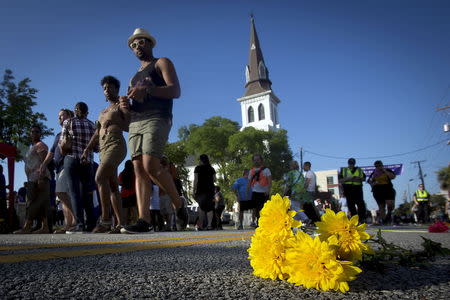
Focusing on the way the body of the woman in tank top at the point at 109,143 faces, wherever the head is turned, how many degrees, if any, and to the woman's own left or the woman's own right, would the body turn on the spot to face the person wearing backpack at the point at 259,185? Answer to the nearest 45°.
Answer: approximately 180°

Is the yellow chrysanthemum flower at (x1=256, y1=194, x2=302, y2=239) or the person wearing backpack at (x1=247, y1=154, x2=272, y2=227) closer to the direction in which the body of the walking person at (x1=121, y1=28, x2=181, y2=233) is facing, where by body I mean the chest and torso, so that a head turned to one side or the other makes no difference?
the yellow chrysanthemum flower

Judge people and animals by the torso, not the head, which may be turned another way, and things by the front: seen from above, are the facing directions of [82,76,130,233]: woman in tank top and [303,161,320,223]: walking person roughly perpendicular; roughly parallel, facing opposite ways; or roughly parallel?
roughly perpendicular

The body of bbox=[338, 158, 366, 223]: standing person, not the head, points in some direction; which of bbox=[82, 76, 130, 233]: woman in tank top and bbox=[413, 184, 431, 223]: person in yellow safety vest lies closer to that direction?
the woman in tank top

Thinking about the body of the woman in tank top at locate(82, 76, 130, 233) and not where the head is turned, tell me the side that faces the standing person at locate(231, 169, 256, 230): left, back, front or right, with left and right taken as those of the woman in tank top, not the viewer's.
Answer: back

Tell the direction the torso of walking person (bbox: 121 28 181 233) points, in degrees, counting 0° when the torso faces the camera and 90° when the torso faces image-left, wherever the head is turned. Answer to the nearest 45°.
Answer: approximately 45°
